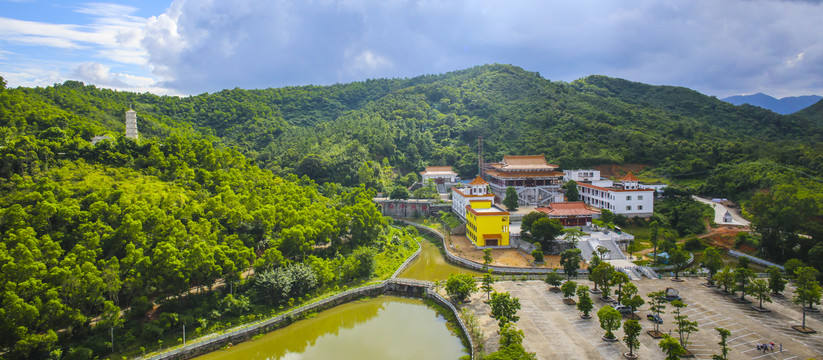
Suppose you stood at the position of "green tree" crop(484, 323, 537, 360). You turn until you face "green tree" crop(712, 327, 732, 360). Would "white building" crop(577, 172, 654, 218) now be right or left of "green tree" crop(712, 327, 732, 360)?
left

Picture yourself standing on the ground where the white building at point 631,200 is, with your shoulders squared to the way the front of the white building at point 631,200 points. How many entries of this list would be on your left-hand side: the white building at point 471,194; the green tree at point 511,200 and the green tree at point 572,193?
0

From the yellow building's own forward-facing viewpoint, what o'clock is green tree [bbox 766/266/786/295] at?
The green tree is roughly at 10 o'clock from the yellow building.

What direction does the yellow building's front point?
toward the camera

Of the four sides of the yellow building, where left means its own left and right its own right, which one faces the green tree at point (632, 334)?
front

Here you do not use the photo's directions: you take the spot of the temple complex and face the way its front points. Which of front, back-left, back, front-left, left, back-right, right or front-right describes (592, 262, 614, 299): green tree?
front

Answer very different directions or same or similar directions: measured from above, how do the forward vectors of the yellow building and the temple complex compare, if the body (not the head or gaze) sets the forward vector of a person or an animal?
same or similar directions

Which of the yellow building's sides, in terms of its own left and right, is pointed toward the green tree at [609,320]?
front

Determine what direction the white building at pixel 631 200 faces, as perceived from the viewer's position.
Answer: facing the viewer and to the left of the viewer

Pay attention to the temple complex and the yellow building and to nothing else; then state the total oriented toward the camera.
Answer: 2

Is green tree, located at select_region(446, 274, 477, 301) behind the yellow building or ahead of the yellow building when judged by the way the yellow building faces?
ahead

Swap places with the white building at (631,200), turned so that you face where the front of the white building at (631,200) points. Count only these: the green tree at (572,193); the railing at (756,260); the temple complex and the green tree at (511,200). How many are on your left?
1

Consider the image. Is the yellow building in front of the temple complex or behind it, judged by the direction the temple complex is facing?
in front

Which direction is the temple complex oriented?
toward the camera

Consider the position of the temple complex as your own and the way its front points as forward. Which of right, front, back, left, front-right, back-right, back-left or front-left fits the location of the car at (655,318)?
front

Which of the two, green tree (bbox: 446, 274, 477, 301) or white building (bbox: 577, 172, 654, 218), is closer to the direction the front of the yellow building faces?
the green tree

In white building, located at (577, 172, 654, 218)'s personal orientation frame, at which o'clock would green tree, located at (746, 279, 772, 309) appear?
The green tree is roughly at 10 o'clock from the white building.

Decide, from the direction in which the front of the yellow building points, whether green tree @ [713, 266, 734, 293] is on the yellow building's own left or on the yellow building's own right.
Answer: on the yellow building's own left
